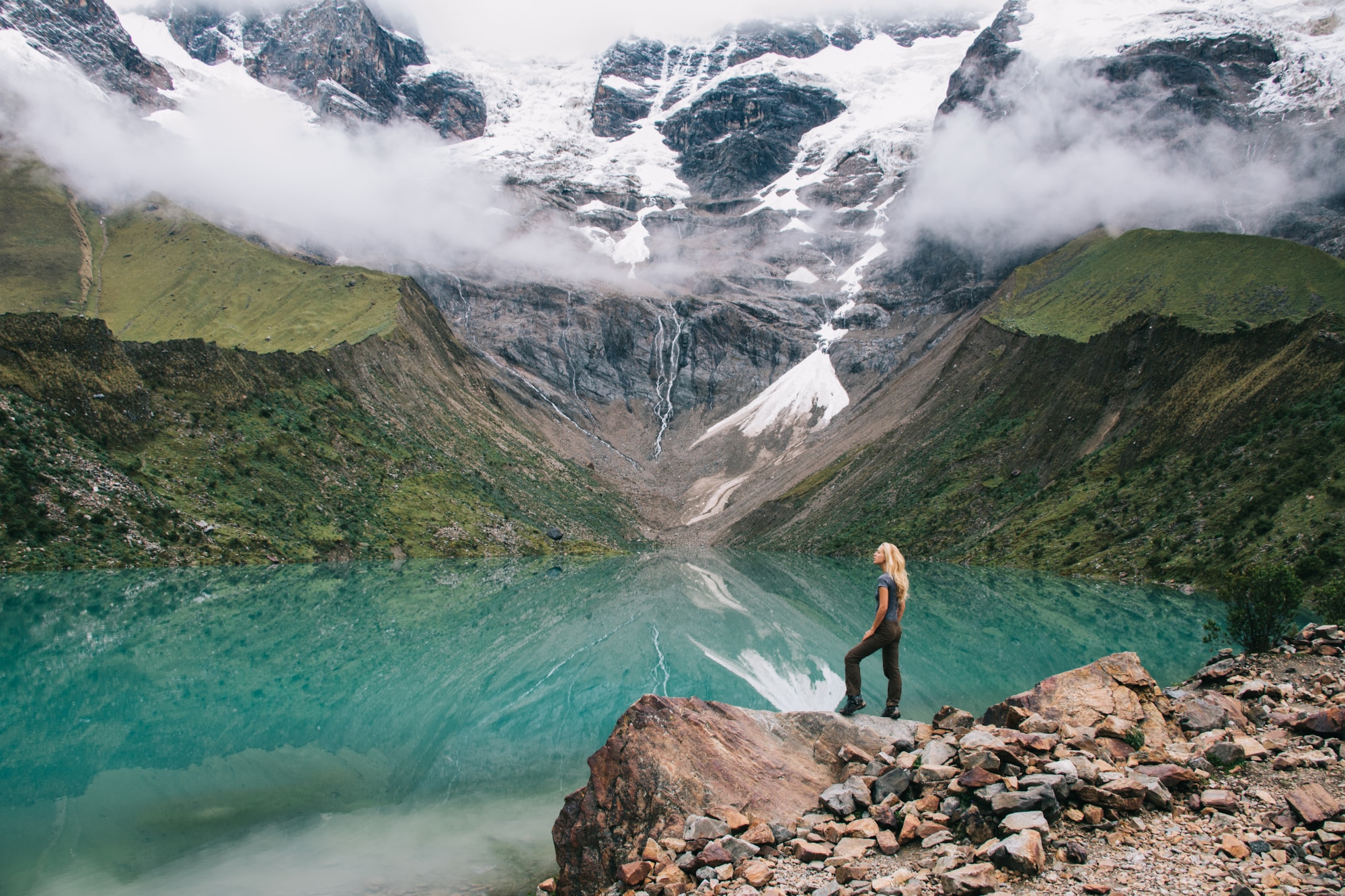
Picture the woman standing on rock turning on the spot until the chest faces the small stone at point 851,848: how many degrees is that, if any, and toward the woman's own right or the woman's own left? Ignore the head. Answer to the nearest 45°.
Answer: approximately 135° to the woman's own left

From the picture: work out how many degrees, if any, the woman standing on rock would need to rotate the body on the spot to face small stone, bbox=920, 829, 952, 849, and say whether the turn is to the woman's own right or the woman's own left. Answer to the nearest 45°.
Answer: approximately 135° to the woman's own left

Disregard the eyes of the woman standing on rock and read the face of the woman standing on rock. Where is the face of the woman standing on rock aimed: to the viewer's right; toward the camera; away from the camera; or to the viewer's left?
to the viewer's left

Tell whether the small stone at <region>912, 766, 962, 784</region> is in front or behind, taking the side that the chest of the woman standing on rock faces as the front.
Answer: behind

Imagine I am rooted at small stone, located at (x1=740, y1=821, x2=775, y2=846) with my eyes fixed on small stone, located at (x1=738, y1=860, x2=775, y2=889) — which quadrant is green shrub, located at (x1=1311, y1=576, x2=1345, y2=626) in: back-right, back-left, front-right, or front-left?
back-left

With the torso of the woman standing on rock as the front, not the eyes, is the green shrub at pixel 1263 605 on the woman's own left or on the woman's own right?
on the woman's own right

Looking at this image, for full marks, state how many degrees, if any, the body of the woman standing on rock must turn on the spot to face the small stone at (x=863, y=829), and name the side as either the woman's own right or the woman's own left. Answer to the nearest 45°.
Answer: approximately 135° to the woman's own left

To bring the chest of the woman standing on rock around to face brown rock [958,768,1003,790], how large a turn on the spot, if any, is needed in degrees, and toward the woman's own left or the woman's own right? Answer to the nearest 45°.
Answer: approximately 135° to the woman's own left

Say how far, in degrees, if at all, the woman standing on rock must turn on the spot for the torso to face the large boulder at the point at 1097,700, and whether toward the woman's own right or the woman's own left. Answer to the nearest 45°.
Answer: approximately 135° to the woman's own right

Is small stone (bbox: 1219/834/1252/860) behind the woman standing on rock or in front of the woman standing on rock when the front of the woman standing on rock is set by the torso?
behind

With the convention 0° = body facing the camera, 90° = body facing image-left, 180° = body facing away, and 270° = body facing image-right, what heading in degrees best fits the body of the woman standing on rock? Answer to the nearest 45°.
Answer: approximately 135°

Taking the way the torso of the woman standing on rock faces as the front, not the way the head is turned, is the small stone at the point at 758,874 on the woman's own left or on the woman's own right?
on the woman's own left

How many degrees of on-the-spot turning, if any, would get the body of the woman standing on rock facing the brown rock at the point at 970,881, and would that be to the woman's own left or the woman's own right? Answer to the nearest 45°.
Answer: approximately 135° to the woman's own left
